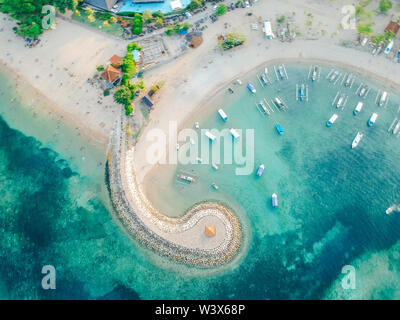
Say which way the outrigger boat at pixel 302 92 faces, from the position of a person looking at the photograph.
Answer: facing away from the viewer

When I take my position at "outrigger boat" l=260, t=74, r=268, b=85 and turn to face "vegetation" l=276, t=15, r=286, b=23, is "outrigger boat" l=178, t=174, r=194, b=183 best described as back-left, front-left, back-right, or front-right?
back-left

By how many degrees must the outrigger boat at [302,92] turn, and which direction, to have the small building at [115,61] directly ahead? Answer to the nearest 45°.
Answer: approximately 90° to its left

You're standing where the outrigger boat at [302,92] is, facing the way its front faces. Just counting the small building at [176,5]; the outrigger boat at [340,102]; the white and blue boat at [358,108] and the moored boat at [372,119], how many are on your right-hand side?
3

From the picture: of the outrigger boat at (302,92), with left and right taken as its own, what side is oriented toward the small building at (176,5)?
left

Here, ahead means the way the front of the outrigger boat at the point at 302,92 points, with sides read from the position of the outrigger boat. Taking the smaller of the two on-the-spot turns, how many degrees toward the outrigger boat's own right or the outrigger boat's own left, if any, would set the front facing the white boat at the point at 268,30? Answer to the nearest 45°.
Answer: approximately 45° to the outrigger boat's own left

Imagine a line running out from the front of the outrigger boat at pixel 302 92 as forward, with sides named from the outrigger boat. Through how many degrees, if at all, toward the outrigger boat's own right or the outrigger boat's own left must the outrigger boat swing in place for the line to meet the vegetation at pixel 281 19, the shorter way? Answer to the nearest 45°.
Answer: approximately 45° to the outrigger boat's own left

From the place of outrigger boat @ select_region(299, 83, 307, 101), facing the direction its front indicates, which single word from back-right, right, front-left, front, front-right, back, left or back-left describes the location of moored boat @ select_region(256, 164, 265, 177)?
back
